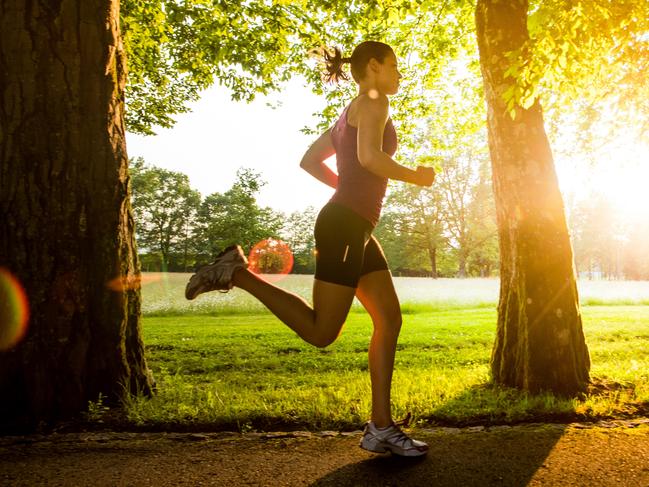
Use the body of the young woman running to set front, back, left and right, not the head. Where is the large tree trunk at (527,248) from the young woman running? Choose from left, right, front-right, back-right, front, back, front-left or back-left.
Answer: front-left

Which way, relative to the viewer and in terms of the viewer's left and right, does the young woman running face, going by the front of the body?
facing to the right of the viewer

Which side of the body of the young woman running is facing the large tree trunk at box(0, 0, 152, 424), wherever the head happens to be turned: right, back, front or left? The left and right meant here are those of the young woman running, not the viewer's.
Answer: back

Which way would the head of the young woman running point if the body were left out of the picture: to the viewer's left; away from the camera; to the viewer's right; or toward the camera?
to the viewer's right
